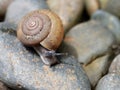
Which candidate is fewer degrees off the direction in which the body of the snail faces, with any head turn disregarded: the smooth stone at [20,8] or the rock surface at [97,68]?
the rock surface

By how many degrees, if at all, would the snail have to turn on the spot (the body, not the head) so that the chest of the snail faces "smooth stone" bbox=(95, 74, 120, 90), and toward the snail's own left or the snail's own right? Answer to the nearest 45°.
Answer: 0° — it already faces it

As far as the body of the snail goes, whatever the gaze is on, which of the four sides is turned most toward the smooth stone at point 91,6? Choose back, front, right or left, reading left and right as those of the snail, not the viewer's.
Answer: left

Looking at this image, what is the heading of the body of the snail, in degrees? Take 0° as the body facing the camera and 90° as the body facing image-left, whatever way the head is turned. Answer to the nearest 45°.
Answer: approximately 315°

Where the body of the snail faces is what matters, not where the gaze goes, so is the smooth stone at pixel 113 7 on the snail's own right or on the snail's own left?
on the snail's own left

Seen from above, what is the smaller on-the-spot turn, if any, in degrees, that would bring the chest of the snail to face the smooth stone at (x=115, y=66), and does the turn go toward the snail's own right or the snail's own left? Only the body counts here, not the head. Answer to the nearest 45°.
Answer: approximately 45° to the snail's own left

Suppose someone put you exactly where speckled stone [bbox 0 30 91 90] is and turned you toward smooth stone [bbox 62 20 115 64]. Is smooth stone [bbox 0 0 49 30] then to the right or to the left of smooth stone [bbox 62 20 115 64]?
left

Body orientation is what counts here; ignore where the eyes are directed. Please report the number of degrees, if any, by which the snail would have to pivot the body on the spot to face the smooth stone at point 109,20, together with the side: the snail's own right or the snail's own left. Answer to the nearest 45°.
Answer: approximately 90° to the snail's own left
